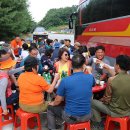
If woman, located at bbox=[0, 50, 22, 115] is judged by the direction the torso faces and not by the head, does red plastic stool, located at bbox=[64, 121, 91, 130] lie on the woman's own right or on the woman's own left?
on the woman's own right

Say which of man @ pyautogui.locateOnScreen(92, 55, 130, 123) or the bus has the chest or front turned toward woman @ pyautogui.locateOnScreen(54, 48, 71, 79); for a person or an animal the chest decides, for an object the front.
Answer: the man

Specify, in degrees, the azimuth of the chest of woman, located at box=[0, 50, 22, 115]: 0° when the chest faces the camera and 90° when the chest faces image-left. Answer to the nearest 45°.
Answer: approximately 270°

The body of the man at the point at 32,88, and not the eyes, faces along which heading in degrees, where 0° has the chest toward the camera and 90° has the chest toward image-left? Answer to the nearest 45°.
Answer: approximately 225°

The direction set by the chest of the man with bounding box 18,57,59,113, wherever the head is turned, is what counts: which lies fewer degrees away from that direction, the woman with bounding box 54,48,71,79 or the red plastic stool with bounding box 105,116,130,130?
the woman

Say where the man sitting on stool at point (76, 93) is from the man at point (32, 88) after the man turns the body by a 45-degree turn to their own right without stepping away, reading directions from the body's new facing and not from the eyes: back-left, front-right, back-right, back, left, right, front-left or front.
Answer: front-right

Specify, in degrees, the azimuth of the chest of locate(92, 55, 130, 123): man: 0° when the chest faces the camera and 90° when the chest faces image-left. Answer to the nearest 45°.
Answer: approximately 135°

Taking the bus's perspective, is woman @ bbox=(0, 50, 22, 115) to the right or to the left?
on its left
